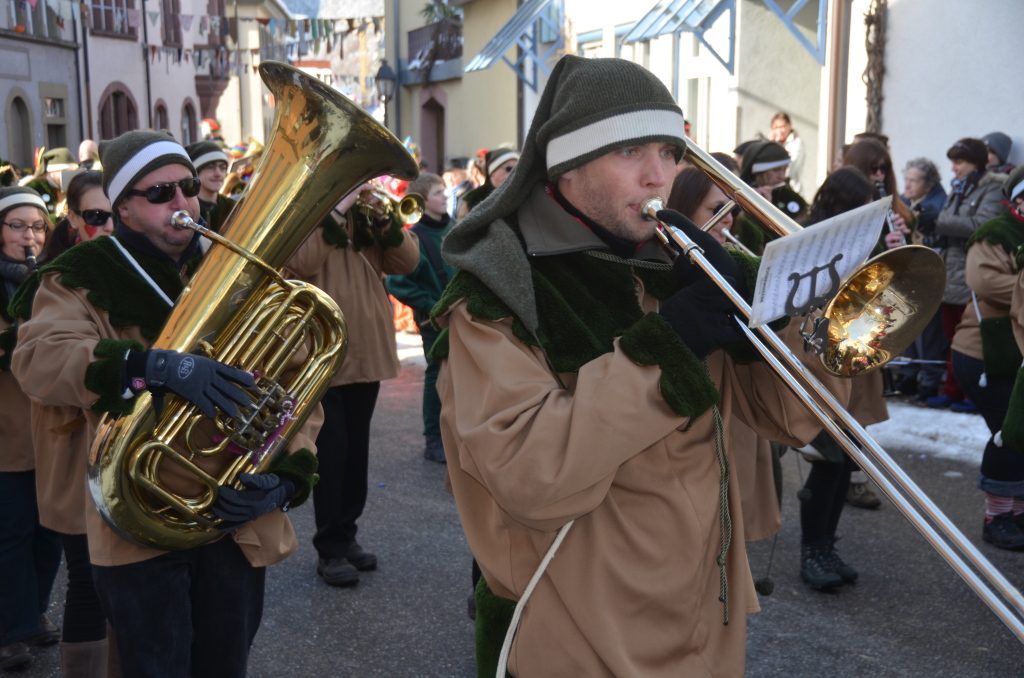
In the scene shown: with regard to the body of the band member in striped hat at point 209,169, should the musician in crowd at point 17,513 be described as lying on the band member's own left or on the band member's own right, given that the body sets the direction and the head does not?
on the band member's own right

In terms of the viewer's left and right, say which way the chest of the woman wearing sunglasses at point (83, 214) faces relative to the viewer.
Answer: facing the viewer and to the right of the viewer

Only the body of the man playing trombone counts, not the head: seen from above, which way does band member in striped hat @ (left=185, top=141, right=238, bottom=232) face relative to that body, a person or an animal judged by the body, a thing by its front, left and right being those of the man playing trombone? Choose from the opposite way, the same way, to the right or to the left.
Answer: the same way

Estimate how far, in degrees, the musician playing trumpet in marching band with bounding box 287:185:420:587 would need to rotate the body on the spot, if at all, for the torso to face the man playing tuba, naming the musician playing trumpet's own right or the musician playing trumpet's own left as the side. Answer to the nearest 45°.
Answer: approximately 45° to the musician playing trumpet's own right

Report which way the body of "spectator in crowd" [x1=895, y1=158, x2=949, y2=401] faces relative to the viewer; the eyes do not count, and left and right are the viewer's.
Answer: facing the viewer and to the left of the viewer

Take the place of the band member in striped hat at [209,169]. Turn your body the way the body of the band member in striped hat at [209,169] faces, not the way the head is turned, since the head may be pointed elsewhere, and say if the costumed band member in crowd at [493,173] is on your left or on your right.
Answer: on your left

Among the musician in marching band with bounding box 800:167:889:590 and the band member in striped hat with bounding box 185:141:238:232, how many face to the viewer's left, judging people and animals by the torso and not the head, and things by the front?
0

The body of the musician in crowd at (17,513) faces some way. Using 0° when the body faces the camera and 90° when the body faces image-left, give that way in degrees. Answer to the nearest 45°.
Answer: approximately 315°

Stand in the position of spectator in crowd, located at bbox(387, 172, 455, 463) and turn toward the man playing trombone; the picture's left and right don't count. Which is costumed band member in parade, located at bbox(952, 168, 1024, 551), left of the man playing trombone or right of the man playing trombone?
left

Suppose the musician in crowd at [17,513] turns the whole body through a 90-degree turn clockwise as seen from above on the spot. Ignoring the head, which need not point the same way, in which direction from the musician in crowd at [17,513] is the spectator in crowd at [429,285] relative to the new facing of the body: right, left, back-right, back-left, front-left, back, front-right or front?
back

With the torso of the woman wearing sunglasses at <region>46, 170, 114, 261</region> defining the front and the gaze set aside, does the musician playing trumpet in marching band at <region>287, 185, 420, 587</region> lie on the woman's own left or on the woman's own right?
on the woman's own left

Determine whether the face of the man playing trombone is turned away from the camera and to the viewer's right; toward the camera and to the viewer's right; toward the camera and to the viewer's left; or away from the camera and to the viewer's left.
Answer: toward the camera and to the viewer's right

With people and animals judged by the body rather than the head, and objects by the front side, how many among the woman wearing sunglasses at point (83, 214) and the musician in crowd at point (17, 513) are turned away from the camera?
0

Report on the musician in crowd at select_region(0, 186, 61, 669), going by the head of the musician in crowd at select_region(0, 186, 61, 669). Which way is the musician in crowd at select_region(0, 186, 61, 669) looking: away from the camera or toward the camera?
toward the camera

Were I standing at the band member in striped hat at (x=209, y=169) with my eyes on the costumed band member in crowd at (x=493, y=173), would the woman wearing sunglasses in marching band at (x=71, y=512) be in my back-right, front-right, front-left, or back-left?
back-right

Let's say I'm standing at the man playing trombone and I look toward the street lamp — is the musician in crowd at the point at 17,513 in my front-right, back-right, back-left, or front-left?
front-left
